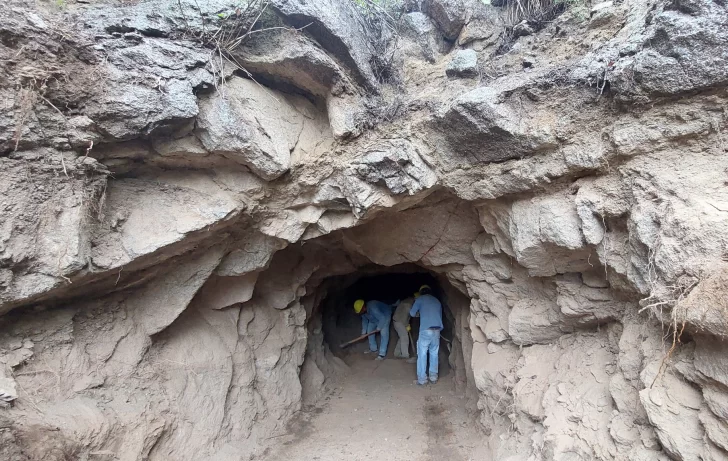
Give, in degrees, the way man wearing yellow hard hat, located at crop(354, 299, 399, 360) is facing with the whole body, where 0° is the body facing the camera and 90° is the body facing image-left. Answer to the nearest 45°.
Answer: approximately 90°

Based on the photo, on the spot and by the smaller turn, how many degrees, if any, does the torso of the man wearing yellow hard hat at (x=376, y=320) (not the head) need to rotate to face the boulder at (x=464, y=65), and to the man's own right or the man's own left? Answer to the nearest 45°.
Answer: approximately 90° to the man's own left

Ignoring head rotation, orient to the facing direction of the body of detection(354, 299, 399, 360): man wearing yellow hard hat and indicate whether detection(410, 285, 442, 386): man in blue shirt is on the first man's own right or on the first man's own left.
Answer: on the first man's own left

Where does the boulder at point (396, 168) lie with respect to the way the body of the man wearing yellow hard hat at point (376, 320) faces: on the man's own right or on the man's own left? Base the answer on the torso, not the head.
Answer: on the man's own left

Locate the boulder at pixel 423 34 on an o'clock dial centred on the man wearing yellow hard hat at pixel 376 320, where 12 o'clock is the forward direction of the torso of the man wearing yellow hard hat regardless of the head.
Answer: The boulder is roughly at 9 o'clock from the man wearing yellow hard hat.

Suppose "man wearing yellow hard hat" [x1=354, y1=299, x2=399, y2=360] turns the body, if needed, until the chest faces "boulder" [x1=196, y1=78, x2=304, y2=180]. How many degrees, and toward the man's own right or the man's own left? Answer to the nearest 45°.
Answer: approximately 90° to the man's own left

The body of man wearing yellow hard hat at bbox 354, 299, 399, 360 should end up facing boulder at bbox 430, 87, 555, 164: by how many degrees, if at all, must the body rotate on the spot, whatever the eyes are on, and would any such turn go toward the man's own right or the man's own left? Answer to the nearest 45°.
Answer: approximately 90° to the man's own left

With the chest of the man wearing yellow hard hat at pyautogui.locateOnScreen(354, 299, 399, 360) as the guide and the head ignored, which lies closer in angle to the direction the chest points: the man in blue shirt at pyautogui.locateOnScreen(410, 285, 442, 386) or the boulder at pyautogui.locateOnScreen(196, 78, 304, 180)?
the boulder

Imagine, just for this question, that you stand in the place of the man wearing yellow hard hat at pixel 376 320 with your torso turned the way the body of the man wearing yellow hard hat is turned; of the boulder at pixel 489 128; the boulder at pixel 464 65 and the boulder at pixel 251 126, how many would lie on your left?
3

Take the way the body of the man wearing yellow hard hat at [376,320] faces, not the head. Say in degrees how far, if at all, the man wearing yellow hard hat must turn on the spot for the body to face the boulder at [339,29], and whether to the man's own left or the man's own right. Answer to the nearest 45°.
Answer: approximately 90° to the man's own left

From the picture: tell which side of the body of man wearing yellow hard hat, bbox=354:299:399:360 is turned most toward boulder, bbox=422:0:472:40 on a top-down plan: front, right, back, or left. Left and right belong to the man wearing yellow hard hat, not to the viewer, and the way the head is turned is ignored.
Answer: left
